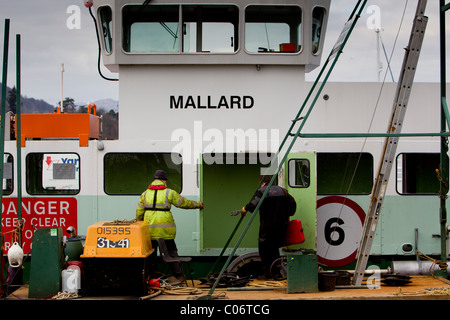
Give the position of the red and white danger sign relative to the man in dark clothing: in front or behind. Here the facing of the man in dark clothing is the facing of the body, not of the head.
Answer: in front

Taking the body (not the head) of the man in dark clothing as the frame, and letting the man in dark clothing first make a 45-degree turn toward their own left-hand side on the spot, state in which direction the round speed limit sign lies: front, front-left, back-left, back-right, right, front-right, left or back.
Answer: back-right

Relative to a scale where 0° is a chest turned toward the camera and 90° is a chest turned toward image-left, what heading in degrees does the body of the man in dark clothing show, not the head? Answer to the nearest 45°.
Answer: approximately 135°

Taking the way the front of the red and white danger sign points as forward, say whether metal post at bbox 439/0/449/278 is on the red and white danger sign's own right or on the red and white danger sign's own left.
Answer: on the red and white danger sign's own left

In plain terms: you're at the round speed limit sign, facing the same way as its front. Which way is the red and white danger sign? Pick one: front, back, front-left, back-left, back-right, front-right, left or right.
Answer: right

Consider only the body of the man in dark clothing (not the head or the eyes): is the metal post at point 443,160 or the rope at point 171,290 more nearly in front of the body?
the rope

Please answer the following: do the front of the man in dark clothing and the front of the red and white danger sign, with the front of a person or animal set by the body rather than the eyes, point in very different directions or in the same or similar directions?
very different directions

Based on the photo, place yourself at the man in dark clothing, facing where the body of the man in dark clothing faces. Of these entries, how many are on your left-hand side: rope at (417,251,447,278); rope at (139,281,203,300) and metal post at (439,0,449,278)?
1

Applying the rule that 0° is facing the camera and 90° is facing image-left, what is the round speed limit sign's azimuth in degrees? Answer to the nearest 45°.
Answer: approximately 0°

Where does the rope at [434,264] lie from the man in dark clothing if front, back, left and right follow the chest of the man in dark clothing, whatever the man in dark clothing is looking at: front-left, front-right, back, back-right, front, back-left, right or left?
back-right

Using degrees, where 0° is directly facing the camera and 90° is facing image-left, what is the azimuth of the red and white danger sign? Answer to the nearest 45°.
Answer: approximately 0°
